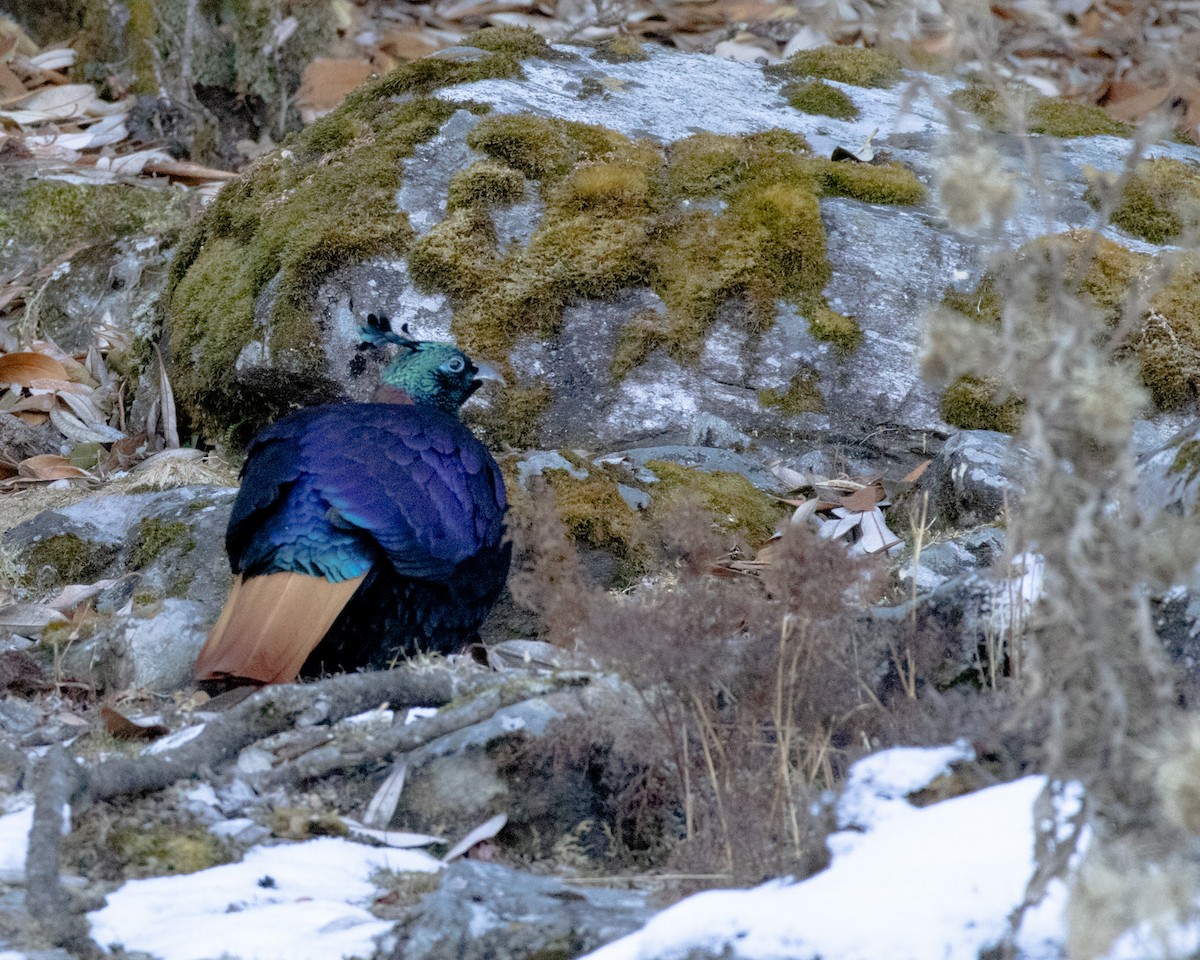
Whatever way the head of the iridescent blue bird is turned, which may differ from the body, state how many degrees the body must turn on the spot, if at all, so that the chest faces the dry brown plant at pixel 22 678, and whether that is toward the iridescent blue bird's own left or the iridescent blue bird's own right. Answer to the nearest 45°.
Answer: approximately 135° to the iridescent blue bird's own left

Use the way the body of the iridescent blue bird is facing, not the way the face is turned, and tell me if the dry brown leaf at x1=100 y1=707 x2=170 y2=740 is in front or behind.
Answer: behind

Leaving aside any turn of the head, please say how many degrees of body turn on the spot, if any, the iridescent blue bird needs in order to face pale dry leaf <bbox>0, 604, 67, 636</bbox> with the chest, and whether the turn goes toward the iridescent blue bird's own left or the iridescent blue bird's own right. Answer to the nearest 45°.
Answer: approximately 90° to the iridescent blue bird's own left

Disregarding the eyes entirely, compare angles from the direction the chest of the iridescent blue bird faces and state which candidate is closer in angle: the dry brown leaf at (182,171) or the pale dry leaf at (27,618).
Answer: the dry brown leaf

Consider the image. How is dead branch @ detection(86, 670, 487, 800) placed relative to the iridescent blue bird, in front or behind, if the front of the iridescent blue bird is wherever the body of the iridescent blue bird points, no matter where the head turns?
behind

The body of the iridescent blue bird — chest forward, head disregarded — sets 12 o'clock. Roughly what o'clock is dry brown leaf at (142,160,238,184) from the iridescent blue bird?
The dry brown leaf is roughly at 10 o'clock from the iridescent blue bird.

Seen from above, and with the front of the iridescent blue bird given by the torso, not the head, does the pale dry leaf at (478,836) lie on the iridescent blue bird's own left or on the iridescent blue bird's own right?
on the iridescent blue bird's own right

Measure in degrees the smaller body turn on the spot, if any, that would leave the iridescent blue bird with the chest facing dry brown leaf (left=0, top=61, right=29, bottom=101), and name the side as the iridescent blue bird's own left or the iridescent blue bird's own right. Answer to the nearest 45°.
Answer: approximately 45° to the iridescent blue bird's own left

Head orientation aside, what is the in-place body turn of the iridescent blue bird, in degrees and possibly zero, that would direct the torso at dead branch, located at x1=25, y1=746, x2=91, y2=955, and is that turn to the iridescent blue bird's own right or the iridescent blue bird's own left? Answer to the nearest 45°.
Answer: approximately 135° to the iridescent blue bird's own right

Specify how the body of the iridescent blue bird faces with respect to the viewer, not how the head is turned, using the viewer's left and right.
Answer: facing away from the viewer and to the right of the viewer

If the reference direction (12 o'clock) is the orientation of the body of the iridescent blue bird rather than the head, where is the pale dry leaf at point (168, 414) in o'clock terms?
The pale dry leaf is roughly at 10 o'clock from the iridescent blue bird.

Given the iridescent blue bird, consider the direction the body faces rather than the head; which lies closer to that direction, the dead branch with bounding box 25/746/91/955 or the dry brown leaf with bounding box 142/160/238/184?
the dry brown leaf

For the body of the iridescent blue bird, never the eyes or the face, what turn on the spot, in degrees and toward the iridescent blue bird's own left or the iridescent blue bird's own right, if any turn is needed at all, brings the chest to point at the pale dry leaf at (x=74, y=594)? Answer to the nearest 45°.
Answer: approximately 90° to the iridescent blue bird's own left

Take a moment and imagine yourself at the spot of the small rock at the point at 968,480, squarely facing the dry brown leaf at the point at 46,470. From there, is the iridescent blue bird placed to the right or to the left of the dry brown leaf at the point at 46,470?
left

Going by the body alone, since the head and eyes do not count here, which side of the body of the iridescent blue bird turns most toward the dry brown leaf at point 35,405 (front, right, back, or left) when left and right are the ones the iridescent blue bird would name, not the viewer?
left
